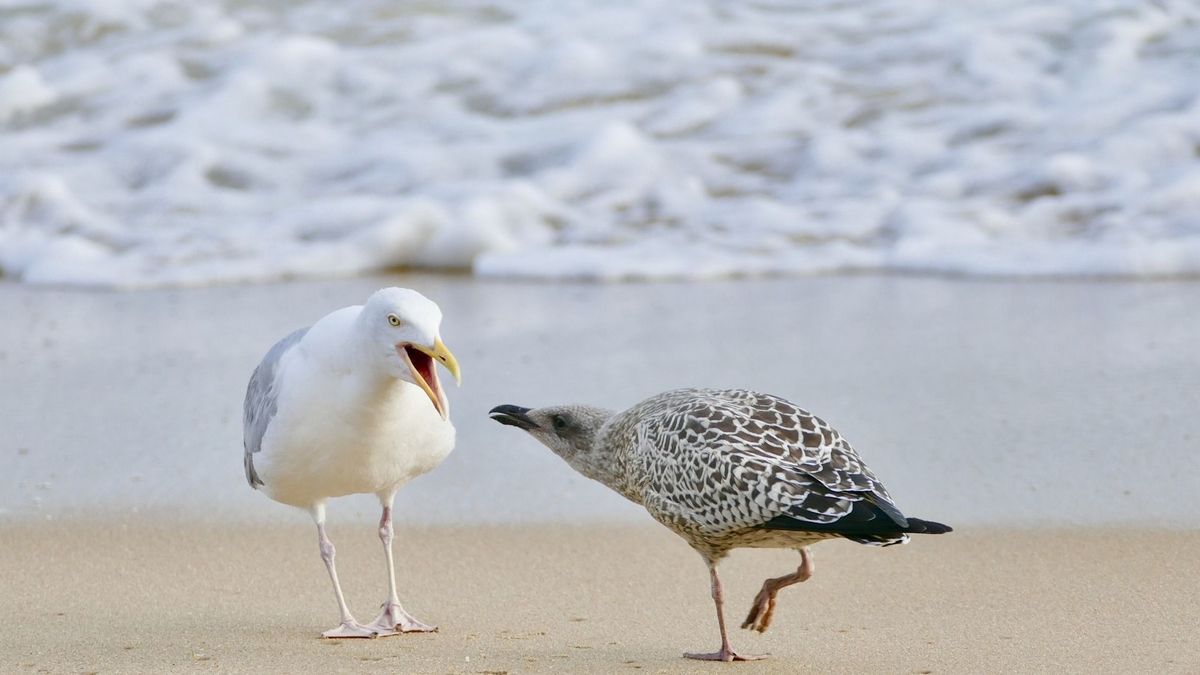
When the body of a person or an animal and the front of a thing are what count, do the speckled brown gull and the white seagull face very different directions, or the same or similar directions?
very different directions

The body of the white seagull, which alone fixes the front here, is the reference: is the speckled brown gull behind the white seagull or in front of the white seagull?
in front

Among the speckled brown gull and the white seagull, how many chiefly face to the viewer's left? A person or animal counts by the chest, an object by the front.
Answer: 1

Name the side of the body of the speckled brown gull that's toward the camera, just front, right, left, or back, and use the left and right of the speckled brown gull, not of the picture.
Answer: left

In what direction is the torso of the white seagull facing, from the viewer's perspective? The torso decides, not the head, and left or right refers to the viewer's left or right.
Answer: facing the viewer and to the right of the viewer

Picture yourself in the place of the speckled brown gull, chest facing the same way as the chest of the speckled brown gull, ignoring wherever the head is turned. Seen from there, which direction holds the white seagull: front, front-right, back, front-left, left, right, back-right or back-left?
front
